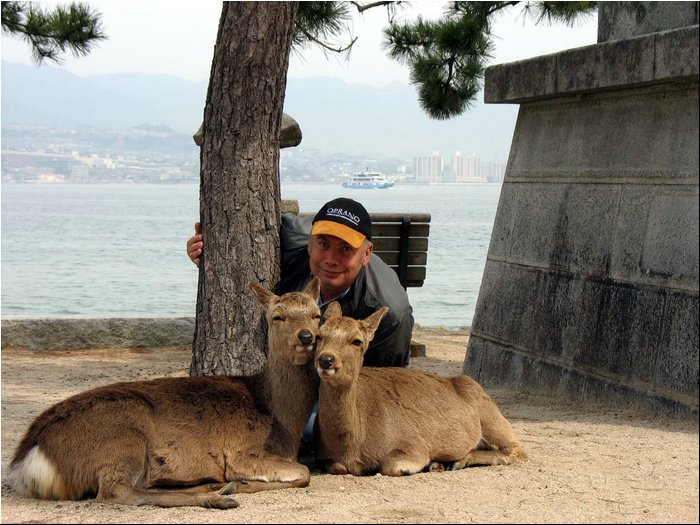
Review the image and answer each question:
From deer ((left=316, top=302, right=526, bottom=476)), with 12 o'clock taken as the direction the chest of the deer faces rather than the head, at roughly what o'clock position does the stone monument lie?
The stone monument is roughly at 6 o'clock from the deer.

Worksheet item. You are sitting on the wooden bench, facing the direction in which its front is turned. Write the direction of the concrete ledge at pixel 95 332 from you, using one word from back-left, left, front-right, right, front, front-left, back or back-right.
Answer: left

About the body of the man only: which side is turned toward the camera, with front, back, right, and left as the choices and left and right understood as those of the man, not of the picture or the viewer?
front

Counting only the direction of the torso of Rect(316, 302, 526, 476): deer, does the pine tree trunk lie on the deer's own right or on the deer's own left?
on the deer's own right

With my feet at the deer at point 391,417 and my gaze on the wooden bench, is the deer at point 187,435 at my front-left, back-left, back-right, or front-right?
back-left

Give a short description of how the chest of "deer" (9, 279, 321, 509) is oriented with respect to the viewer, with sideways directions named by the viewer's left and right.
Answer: facing to the right of the viewer

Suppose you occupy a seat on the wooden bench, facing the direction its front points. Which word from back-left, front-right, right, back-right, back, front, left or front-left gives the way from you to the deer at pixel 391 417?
back

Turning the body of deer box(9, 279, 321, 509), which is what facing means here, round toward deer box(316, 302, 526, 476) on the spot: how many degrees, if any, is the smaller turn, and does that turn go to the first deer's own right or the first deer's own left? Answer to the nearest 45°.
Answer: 0° — it already faces it

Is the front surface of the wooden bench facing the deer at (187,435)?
no

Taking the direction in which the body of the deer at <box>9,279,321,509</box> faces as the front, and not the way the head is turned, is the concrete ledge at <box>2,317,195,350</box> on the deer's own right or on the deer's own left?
on the deer's own left
